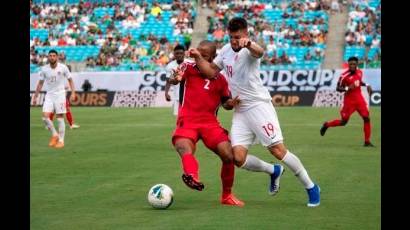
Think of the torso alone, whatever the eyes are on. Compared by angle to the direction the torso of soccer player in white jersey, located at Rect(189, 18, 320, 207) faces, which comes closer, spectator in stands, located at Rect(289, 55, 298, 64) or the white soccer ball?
the white soccer ball

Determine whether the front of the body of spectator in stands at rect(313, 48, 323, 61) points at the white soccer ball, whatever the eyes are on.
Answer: yes

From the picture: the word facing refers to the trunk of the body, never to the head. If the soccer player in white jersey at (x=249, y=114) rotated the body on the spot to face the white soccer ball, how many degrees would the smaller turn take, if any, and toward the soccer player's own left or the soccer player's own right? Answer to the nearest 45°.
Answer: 0° — they already face it

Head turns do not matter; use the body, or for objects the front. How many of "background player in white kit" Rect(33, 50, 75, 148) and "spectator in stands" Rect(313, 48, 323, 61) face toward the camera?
2

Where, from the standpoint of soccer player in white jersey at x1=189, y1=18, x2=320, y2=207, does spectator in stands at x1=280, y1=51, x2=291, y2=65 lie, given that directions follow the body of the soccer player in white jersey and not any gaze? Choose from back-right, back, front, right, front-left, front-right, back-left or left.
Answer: back-right

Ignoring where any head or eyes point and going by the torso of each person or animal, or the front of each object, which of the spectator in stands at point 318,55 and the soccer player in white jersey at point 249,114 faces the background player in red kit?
the spectator in stands

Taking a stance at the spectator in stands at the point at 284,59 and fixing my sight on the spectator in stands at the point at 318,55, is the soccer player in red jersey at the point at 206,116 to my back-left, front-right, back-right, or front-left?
back-right

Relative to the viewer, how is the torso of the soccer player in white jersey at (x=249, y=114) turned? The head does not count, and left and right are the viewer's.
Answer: facing the viewer and to the left of the viewer

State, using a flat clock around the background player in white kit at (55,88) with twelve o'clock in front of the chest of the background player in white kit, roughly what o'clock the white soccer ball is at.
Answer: The white soccer ball is roughly at 12 o'clock from the background player in white kit.

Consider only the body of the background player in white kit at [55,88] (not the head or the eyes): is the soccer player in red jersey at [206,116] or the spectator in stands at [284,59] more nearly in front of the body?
the soccer player in red jersey
